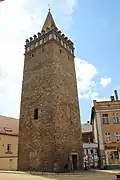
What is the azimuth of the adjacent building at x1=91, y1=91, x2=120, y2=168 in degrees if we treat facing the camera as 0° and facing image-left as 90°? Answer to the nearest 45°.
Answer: approximately 0°

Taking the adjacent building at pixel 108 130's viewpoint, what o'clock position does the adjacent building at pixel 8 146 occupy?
the adjacent building at pixel 8 146 is roughly at 3 o'clock from the adjacent building at pixel 108 130.

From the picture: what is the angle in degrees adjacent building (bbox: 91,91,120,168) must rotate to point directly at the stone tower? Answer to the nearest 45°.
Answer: approximately 45° to its right
